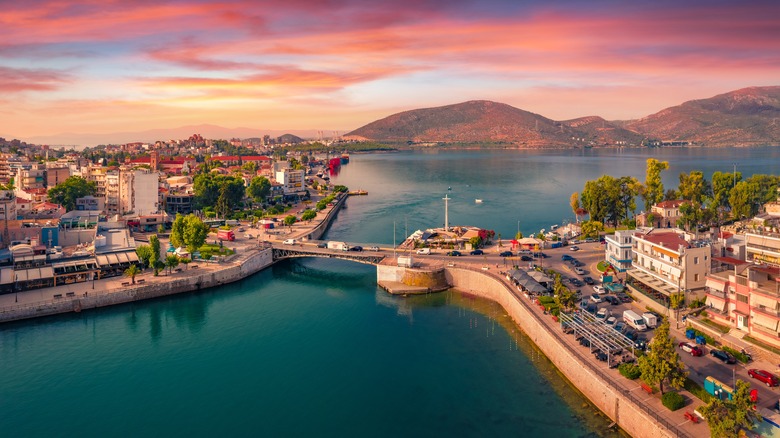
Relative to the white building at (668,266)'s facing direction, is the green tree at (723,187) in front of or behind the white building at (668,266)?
behind

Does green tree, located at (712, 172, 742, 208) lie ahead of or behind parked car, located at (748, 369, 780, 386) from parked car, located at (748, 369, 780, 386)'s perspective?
ahead

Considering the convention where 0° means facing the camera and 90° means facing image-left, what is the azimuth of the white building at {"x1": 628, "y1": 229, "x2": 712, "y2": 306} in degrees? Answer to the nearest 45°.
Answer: approximately 45°

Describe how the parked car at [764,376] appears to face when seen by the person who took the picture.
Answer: facing away from the viewer and to the left of the viewer

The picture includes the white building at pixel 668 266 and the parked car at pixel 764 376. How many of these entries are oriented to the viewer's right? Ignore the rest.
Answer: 0

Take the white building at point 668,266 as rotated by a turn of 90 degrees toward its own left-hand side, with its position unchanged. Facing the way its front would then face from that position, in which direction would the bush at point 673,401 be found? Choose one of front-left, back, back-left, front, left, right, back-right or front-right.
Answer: front-right

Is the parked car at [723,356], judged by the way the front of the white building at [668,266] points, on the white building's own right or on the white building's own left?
on the white building's own left

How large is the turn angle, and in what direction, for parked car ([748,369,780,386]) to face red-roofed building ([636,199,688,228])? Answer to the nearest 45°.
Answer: approximately 45° to its right

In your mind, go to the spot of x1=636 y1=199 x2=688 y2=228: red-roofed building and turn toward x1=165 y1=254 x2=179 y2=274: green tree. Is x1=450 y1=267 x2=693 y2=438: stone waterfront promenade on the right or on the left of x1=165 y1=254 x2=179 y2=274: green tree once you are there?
left

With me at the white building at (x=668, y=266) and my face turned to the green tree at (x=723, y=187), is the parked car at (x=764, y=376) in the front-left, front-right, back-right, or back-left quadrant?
back-right

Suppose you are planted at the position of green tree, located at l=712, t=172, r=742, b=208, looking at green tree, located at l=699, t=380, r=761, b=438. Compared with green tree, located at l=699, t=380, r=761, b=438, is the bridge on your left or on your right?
right
